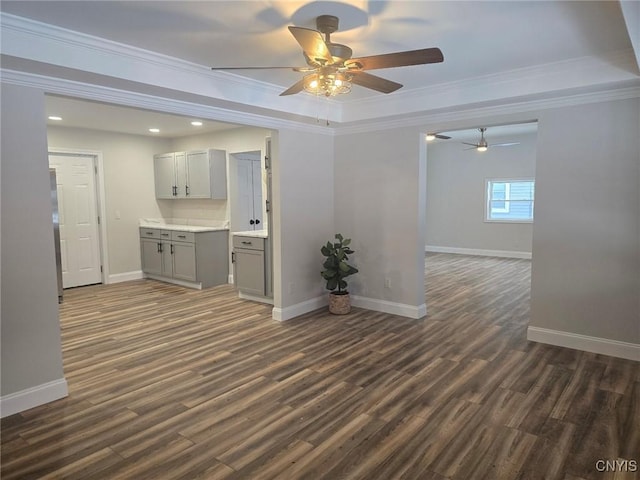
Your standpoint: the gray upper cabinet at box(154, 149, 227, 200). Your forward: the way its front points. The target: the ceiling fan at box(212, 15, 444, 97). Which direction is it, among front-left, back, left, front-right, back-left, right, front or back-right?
front-left

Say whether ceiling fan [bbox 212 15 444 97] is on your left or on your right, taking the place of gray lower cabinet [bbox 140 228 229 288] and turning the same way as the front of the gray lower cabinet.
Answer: on your left

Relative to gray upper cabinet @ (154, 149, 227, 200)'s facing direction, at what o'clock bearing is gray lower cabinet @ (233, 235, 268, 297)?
The gray lower cabinet is roughly at 10 o'clock from the gray upper cabinet.

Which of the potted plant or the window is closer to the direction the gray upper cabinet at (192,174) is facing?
the potted plant

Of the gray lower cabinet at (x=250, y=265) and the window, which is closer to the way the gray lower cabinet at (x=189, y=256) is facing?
the gray lower cabinet

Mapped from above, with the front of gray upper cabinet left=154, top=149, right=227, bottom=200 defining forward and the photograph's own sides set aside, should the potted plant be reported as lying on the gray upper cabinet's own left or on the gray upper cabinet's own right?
on the gray upper cabinet's own left

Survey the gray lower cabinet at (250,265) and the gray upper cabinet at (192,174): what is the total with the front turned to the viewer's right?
0

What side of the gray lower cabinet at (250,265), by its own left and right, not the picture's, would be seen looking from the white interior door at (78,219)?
right

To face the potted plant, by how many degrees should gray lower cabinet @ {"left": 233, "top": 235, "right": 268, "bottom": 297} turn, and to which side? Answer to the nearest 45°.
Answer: approximately 90° to its left

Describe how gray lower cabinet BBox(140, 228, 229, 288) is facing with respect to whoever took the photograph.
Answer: facing the viewer and to the left of the viewer

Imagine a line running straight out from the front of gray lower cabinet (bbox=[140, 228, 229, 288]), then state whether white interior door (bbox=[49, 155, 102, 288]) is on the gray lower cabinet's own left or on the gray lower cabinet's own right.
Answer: on the gray lower cabinet's own right

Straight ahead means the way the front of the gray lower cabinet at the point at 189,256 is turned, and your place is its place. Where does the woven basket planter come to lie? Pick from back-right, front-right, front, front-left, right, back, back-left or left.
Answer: left

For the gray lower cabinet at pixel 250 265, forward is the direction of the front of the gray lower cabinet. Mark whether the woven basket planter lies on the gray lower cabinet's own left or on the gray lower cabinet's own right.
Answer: on the gray lower cabinet's own left
